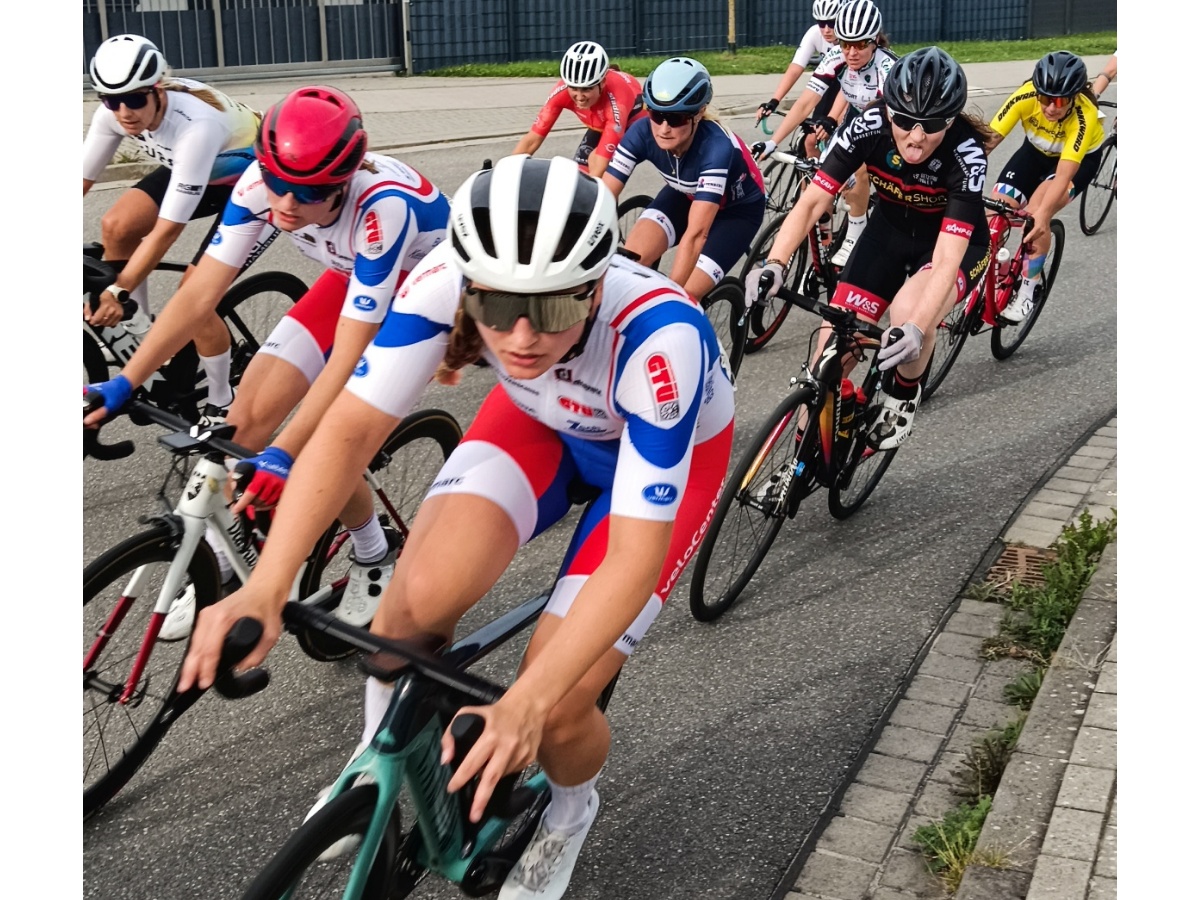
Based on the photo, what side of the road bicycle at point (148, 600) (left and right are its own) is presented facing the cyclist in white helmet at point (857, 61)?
back

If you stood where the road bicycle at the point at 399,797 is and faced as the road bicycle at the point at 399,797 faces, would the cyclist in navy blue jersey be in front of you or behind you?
behind

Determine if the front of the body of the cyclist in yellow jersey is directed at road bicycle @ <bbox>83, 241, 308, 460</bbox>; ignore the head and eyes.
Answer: yes

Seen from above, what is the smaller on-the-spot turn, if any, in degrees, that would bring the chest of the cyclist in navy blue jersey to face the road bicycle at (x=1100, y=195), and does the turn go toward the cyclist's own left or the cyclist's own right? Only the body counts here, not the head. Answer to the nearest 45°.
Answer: approximately 180°

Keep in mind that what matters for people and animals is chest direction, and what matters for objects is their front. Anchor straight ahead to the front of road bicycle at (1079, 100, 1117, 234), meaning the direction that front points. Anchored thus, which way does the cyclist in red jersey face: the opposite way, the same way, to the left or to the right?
the same way

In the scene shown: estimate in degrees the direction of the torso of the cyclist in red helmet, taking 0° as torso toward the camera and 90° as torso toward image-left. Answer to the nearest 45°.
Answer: approximately 45°

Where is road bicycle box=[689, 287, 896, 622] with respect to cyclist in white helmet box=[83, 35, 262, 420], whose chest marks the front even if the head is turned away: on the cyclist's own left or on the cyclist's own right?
on the cyclist's own left

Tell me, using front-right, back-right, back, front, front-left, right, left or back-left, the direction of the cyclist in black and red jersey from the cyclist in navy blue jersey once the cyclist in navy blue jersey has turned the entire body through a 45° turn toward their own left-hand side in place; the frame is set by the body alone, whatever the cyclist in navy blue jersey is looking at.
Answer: front-left

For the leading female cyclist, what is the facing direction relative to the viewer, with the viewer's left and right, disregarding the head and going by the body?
facing the viewer and to the left of the viewer

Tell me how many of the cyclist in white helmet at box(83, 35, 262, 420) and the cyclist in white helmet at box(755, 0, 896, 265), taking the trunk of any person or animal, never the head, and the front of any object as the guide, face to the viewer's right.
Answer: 0

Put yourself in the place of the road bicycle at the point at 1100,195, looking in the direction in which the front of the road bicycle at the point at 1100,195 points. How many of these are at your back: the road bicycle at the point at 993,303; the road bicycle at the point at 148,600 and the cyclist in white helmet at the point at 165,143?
0

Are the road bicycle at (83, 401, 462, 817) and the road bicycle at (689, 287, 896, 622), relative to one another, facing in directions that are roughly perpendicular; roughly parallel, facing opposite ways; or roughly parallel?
roughly parallel

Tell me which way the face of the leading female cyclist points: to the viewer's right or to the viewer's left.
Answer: to the viewer's left

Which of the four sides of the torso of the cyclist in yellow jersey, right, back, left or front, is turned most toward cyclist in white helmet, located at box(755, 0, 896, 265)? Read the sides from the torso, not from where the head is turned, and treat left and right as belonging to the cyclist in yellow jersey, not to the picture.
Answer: right

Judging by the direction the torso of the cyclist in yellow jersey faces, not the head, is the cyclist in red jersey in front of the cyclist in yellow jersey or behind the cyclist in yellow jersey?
in front

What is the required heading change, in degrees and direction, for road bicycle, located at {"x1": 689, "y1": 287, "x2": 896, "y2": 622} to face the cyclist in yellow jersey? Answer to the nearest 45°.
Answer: approximately 135° to its right

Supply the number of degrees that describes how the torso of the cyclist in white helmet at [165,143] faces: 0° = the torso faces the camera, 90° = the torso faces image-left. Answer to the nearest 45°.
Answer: approximately 45°
